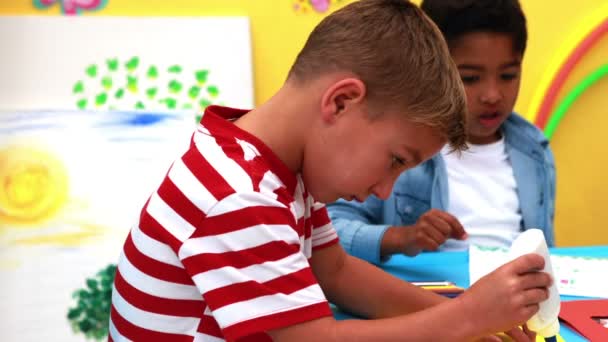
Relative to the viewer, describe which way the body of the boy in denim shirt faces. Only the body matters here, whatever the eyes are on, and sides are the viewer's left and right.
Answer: facing the viewer

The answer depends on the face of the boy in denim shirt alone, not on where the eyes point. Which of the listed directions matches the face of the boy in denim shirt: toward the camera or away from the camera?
toward the camera
